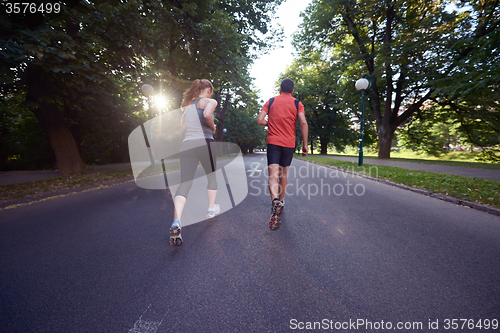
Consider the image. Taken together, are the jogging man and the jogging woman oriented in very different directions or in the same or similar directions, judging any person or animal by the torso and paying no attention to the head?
same or similar directions

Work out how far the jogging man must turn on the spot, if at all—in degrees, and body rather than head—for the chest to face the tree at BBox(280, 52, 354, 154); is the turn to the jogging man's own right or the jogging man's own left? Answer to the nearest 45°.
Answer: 0° — they already face it

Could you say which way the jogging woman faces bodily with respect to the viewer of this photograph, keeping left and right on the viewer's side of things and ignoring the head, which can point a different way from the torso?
facing away from the viewer and to the right of the viewer

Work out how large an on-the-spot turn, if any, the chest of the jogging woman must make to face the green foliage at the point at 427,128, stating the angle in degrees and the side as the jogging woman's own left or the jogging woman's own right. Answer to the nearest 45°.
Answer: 0° — they already face it

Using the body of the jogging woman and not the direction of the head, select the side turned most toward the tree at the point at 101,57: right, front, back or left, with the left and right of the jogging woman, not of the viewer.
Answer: left

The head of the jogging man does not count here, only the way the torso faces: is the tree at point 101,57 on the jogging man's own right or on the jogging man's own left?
on the jogging man's own left

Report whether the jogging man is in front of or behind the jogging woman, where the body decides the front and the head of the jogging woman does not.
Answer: in front

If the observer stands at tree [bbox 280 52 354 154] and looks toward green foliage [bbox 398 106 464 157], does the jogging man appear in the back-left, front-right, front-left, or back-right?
front-right

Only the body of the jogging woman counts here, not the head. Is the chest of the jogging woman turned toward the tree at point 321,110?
yes

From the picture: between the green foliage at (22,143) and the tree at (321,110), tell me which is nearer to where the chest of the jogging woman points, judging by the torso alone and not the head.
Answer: the tree

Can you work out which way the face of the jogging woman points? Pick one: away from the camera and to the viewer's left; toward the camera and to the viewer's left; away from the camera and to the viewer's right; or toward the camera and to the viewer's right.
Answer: away from the camera and to the viewer's right

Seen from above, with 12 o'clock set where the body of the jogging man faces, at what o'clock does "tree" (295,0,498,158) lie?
The tree is roughly at 1 o'clock from the jogging man.

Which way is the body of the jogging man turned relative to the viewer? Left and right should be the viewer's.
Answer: facing away from the viewer

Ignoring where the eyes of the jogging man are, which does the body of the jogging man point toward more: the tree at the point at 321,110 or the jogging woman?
the tree

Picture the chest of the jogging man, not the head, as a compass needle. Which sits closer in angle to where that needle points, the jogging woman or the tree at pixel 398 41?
the tree

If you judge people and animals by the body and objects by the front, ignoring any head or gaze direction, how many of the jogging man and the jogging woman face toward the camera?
0
